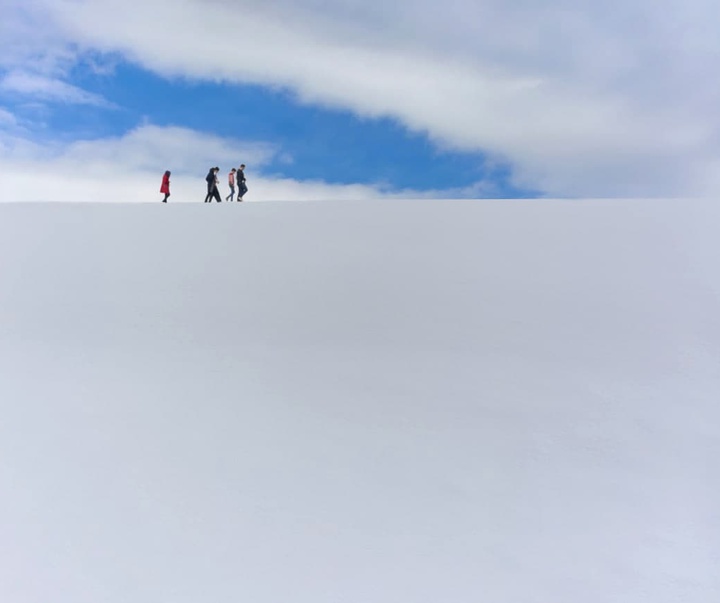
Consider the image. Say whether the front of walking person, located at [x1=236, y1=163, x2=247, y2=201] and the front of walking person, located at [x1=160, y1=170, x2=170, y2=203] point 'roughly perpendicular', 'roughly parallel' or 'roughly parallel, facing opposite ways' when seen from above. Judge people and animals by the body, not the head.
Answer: roughly parallel
